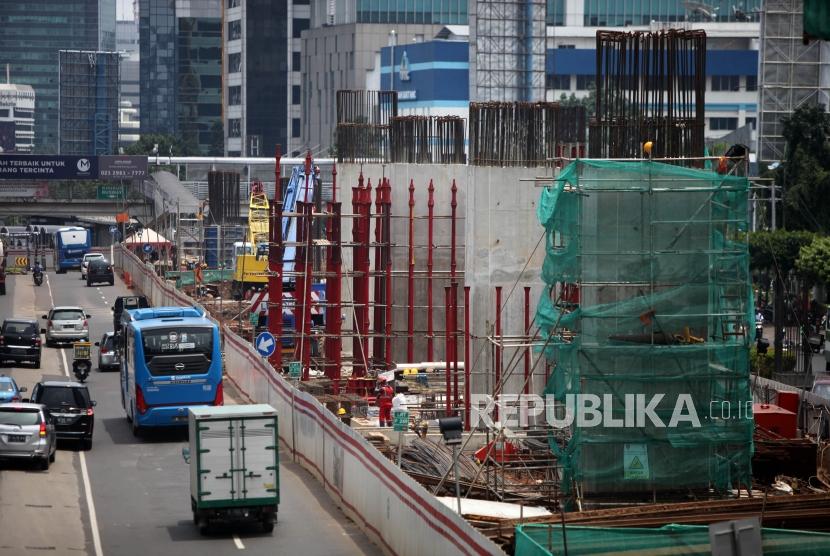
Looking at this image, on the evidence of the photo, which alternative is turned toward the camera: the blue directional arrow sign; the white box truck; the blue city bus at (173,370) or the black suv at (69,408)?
the blue directional arrow sign

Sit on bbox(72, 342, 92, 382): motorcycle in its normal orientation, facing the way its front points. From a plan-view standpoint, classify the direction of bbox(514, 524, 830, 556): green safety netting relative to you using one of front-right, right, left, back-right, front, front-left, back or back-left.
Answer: back

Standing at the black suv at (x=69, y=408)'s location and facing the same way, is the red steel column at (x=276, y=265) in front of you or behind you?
in front

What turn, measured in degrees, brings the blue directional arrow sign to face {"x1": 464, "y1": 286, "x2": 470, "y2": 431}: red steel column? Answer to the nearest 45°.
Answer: approximately 45° to its left

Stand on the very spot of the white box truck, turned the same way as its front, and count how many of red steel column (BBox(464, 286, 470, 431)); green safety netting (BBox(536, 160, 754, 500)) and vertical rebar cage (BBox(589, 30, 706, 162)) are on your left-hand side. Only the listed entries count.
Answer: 0

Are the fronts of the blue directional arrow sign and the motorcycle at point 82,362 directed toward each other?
no

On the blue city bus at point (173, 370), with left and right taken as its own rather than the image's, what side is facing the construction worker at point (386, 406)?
right

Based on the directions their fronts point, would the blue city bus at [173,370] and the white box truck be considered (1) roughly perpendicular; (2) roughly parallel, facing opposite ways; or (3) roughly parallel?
roughly parallel

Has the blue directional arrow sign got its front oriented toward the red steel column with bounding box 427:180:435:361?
no

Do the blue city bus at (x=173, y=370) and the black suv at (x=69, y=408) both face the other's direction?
no

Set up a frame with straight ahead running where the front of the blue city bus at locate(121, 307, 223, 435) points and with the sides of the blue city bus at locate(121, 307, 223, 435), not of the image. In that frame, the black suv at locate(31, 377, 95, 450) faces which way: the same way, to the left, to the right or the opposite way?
the same way

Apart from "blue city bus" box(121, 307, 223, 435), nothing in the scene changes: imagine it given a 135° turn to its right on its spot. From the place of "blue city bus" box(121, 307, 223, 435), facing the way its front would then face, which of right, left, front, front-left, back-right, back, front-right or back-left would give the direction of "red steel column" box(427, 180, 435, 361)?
left

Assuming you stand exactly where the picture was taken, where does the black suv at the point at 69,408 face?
facing away from the viewer

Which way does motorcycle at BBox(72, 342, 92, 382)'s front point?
away from the camera

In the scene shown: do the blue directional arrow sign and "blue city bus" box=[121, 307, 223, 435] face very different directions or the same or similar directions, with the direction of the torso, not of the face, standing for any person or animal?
very different directions

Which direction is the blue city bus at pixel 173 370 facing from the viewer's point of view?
away from the camera

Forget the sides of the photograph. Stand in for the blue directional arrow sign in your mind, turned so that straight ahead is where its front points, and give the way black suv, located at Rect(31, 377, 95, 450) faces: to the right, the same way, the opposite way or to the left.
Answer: the opposite way

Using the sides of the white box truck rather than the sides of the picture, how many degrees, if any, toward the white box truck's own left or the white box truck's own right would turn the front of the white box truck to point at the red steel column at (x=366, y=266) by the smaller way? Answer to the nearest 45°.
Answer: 0° — it already faces it

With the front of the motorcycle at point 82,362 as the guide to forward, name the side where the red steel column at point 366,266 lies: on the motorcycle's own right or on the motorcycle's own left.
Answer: on the motorcycle's own right

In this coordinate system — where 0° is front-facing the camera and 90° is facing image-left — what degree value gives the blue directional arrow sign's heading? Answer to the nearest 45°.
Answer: approximately 0°

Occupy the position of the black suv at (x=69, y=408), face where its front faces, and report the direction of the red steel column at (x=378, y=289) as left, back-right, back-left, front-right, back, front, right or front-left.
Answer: front-right

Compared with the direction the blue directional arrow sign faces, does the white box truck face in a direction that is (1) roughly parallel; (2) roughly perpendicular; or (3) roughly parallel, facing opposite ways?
roughly parallel, facing opposite ways

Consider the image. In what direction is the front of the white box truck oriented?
away from the camera
